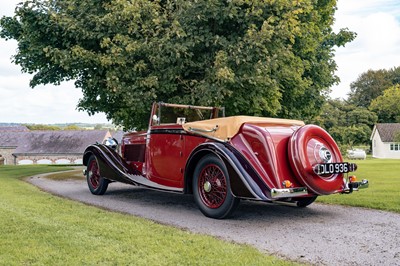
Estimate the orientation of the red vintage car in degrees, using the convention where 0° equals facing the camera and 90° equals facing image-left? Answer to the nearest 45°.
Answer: approximately 135°

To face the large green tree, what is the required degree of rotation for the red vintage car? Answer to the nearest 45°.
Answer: approximately 45° to its right
